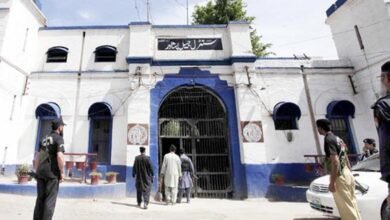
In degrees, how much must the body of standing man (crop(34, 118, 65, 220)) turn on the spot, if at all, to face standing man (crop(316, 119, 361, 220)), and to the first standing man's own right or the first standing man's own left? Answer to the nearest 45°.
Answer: approximately 90° to the first standing man's own right

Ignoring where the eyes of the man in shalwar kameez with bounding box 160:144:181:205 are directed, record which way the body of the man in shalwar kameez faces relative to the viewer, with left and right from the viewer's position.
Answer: facing away from the viewer

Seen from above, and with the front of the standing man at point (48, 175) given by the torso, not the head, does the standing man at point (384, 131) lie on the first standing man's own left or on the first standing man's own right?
on the first standing man's own right

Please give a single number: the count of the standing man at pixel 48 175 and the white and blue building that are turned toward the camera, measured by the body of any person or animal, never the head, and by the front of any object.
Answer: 1

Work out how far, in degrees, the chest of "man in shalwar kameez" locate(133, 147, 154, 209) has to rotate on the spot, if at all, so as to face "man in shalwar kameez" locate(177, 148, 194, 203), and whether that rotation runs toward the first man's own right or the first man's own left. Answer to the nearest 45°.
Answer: approximately 45° to the first man's own right

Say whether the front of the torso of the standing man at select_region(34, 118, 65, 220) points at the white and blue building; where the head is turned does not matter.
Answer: yes

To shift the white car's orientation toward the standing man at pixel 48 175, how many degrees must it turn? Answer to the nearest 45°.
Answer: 0° — it already faces them

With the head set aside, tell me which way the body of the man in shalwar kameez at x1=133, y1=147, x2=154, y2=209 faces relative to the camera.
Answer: away from the camera
